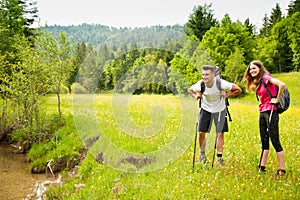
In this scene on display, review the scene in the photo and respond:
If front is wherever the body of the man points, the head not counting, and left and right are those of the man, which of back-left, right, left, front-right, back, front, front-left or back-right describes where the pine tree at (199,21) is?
back

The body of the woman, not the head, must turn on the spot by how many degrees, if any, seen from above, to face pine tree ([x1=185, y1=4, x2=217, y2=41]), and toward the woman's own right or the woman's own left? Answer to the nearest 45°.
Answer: approximately 135° to the woman's own right

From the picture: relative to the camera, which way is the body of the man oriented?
toward the camera

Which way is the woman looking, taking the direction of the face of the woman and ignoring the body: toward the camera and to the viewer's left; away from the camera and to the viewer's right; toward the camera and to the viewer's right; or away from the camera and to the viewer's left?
toward the camera and to the viewer's left

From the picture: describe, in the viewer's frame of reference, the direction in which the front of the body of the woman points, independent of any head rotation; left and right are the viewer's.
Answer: facing the viewer and to the left of the viewer

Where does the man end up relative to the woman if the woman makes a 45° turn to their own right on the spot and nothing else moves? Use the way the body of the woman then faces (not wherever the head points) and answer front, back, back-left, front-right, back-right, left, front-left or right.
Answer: front
